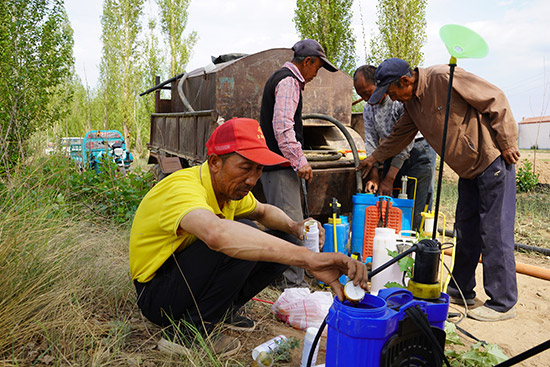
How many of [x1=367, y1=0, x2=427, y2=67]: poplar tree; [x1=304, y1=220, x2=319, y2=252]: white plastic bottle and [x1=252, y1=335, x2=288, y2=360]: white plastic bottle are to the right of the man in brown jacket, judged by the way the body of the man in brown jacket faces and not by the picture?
1

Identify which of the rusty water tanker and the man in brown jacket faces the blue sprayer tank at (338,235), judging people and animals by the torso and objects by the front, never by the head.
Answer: the man in brown jacket

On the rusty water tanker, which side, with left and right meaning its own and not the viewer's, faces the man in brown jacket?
back

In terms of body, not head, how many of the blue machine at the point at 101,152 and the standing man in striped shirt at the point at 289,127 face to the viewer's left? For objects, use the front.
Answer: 0

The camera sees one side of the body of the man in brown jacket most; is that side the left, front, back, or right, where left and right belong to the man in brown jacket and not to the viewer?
left

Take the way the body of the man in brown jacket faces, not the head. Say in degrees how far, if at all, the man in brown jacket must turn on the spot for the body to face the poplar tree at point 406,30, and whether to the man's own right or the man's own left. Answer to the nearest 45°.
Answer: approximately 90° to the man's own right

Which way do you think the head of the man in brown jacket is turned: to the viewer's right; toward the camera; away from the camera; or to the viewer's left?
to the viewer's left

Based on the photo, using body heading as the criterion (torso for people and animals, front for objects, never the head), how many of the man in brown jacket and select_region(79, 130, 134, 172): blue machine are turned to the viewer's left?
1

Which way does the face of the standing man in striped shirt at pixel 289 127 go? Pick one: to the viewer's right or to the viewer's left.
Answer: to the viewer's right

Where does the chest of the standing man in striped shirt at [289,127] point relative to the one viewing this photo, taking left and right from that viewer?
facing to the right of the viewer
